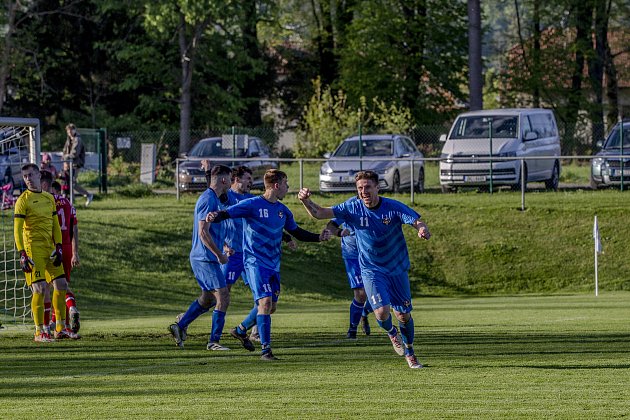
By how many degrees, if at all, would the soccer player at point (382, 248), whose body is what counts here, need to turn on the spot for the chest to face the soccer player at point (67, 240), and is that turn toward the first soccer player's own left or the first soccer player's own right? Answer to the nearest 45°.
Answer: approximately 135° to the first soccer player's own right

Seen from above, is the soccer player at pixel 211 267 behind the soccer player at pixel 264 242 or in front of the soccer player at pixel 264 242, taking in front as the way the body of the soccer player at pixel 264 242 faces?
behind

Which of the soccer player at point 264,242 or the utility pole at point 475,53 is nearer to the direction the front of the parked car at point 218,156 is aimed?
the soccer player

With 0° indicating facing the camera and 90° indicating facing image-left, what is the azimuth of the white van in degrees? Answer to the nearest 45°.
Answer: approximately 45°

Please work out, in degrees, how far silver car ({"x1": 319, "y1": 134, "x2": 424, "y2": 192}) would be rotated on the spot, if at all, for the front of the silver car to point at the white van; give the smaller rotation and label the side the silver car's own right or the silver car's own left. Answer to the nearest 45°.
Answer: approximately 135° to the silver car's own left

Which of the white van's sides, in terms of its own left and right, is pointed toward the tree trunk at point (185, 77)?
right

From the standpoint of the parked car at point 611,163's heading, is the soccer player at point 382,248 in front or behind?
in front

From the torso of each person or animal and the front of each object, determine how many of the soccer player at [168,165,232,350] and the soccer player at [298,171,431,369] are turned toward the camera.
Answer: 1

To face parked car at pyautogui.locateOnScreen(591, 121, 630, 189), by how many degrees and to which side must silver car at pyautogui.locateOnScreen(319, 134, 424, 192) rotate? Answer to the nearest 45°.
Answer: approximately 135° to its left
